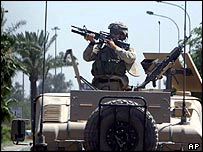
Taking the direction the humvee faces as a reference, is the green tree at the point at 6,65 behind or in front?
in front

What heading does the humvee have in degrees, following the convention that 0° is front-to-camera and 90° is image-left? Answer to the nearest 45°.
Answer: approximately 180°
